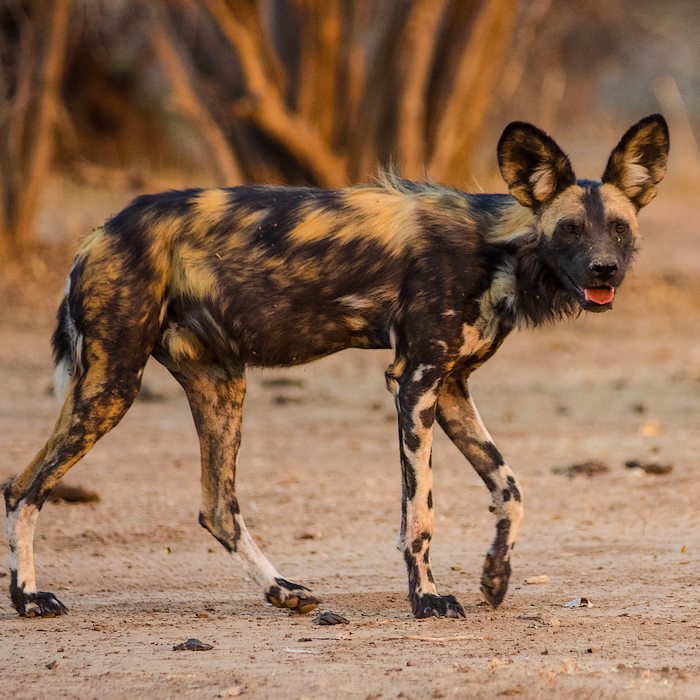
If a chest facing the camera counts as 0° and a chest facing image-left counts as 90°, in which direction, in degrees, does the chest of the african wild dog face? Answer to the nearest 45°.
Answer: approximately 270°

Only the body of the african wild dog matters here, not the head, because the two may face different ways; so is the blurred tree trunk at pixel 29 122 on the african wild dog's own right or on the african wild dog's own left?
on the african wild dog's own left
